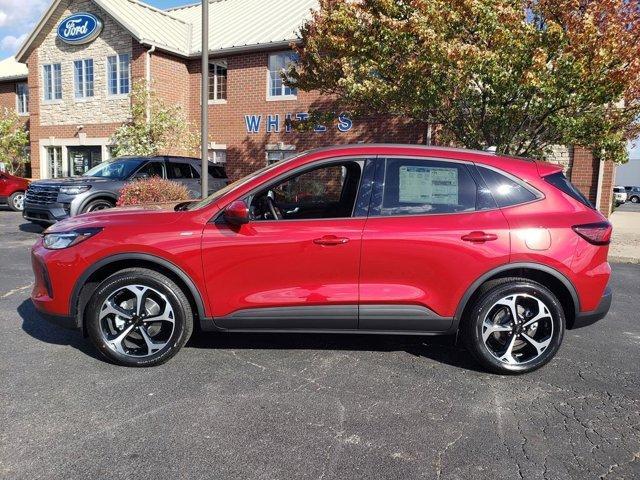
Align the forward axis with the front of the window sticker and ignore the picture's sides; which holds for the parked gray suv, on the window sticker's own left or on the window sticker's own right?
on the window sticker's own right

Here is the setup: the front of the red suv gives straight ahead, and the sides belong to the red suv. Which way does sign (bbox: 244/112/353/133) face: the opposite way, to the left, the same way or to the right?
to the left

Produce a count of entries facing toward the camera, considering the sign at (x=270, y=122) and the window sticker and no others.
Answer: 2

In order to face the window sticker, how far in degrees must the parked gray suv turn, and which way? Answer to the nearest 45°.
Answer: approximately 45° to its left

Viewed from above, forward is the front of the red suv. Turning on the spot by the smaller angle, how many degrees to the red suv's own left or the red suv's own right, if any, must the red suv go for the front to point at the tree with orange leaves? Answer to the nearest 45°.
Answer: approximately 135° to the red suv's own right

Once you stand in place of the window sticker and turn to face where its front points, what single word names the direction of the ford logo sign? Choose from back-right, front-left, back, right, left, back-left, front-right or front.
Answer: back-right

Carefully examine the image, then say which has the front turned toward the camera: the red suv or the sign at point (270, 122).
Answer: the sign

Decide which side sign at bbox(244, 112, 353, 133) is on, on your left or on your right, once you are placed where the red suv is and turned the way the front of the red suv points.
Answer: on your right

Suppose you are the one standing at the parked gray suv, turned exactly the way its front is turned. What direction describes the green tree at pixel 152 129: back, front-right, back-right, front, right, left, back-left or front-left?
back-right

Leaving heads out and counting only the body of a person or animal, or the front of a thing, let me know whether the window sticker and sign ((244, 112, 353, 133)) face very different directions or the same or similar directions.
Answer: same or similar directions

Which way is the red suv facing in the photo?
to the viewer's left

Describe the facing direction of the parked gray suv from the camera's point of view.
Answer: facing the viewer and to the left of the viewer

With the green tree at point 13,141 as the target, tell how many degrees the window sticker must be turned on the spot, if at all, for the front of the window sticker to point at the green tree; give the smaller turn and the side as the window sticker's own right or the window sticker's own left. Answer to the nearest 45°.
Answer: approximately 135° to the window sticker's own right

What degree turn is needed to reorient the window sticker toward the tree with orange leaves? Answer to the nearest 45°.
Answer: approximately 180°

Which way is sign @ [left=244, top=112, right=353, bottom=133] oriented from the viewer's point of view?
toward the camera

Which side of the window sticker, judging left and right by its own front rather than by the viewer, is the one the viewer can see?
front

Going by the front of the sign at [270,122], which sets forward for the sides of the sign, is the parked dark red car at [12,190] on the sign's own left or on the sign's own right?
on the sign's own right

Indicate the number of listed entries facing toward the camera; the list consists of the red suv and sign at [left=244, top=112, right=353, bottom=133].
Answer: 1
